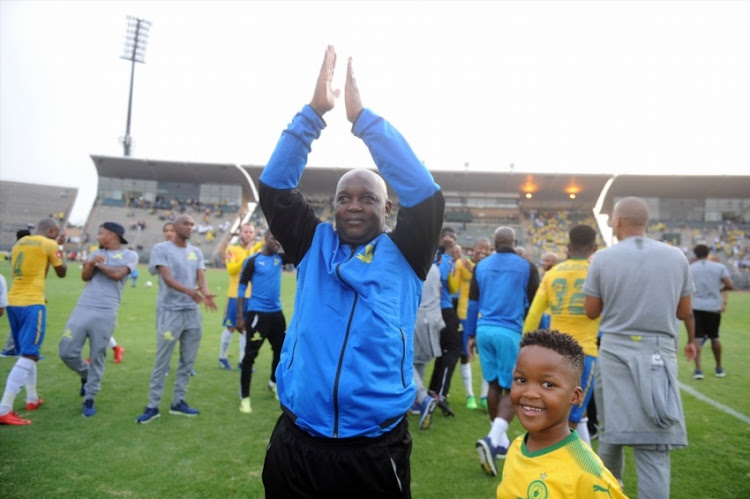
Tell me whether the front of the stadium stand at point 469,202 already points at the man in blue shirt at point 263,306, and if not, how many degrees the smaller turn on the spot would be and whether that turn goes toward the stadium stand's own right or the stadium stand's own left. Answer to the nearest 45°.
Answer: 0° — it already faces them

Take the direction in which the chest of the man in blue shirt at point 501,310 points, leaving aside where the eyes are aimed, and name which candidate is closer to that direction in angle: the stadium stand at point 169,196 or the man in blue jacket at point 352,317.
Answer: the stadium stand

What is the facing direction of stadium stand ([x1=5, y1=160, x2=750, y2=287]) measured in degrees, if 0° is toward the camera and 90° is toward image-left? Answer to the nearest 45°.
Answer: approximately 0°

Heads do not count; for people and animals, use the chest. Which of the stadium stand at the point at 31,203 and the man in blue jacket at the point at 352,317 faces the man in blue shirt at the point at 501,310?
the stadium stand

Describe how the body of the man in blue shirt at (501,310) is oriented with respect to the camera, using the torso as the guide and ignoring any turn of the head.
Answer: away from the camera
